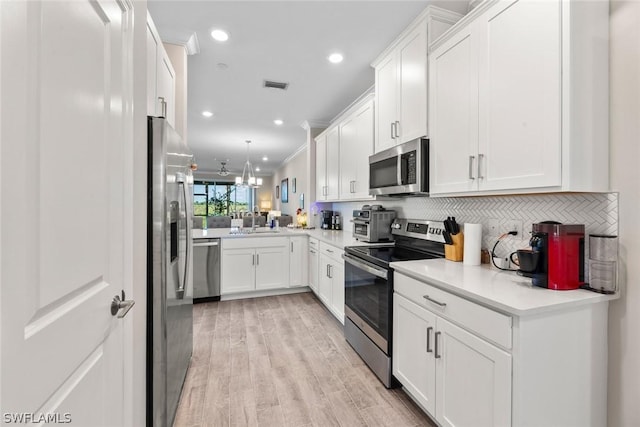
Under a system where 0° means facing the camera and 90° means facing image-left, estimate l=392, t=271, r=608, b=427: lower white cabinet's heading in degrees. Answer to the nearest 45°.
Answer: approximately 45°

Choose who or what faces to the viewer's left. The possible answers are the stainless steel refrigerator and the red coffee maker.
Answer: the red coffee maker

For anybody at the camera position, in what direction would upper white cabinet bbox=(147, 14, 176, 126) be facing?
facing to the right of the viewer

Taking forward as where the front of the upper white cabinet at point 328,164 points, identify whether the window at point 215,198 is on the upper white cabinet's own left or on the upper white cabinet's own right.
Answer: on the upper white cabinet's own right

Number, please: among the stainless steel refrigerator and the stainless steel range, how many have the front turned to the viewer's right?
1

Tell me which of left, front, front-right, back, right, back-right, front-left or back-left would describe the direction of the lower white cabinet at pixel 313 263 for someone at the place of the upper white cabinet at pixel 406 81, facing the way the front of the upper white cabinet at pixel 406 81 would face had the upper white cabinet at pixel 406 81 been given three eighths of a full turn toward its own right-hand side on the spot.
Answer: front-left

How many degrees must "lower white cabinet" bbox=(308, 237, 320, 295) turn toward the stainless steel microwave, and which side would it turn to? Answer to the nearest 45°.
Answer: approximately 135° to its left

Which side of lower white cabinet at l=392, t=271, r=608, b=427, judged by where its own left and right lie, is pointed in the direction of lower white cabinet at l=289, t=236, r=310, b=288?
right

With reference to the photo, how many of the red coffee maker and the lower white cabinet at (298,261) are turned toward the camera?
1

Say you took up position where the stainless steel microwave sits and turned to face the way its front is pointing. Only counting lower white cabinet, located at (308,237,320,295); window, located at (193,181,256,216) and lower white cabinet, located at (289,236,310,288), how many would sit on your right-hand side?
3

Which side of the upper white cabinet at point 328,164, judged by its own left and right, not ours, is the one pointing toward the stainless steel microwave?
left

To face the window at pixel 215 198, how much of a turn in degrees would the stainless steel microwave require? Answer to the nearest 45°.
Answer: approximately 90° to its right

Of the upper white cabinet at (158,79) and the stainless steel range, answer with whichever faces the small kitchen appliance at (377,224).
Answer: the upper white cabinet

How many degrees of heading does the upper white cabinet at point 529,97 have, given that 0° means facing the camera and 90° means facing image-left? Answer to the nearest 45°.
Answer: approximately 45°
